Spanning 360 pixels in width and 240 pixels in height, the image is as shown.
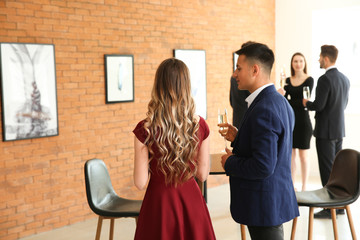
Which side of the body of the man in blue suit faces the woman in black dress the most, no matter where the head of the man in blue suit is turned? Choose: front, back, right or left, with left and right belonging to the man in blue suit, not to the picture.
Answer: right

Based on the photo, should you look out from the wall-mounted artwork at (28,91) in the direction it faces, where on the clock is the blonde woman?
The blonde woman is roughly at 1 o'clock from the wall-mounted artwork.

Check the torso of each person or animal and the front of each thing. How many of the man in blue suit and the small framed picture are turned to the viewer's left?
1

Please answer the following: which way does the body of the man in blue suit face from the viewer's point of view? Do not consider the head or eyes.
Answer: to the viewer's left

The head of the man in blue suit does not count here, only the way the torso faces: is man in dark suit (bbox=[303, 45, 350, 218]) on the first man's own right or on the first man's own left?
on the first man's own right

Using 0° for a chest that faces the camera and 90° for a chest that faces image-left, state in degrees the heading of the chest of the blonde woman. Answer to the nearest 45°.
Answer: approximately 180°

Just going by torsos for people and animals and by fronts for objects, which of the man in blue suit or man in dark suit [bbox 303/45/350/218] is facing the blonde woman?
the man in blue suit

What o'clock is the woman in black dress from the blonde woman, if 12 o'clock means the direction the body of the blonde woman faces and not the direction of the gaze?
The woman in black dress is roughly at 1 o'clock from the blonde woman.

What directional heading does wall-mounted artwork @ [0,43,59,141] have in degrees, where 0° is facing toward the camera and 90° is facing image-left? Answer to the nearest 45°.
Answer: approximately 315°

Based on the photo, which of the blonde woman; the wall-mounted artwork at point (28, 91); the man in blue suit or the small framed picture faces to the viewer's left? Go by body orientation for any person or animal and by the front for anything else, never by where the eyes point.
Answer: the man in blue suit

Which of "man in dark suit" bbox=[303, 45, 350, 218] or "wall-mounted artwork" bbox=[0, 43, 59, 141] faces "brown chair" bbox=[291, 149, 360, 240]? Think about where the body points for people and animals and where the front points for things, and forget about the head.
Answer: the wall-mounted artwork

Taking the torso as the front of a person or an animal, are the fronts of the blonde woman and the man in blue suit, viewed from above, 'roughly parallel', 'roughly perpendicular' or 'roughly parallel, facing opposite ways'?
roughly perpendicular
